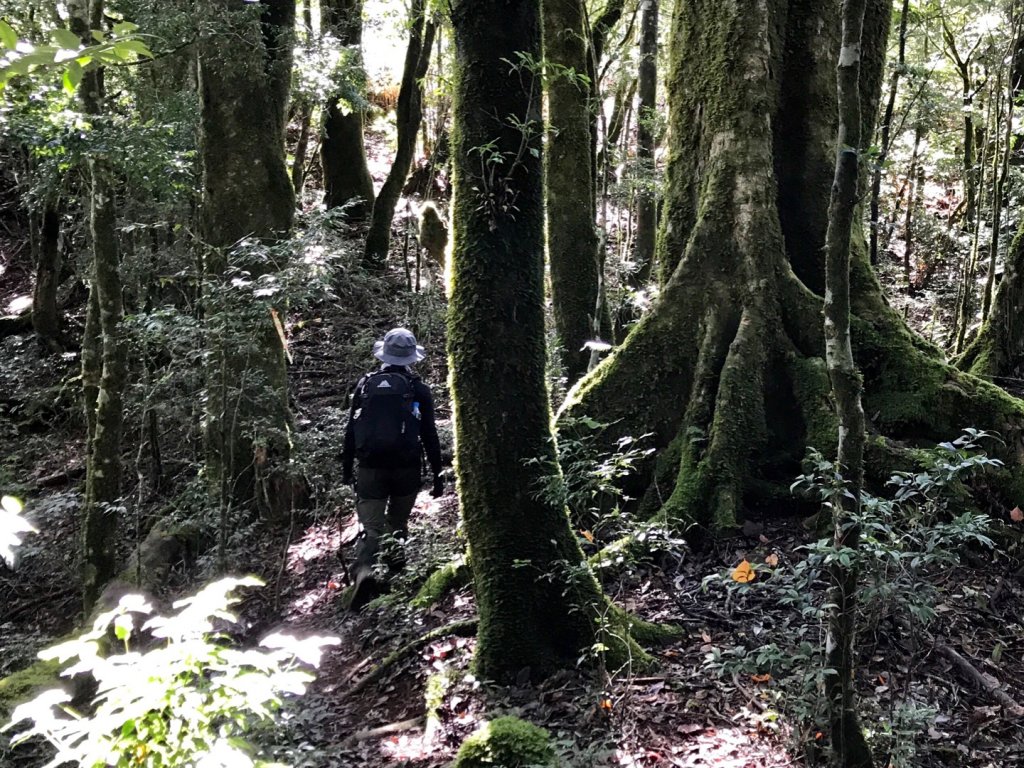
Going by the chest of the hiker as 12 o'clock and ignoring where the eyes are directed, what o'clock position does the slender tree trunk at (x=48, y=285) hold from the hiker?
The slender tree trunk is roughly at 11 o'clock from the hiker.

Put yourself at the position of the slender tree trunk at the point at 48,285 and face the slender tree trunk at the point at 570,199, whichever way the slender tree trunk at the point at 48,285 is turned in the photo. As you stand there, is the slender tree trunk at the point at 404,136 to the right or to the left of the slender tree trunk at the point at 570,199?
left

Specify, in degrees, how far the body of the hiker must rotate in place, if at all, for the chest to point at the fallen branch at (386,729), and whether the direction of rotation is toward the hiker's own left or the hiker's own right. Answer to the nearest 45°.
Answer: approximately 180°

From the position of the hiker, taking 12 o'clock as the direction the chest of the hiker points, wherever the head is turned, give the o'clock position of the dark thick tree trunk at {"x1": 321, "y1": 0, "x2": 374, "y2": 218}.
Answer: The dark thick tree trunk is roughly at 12 o'clock from the hiker.

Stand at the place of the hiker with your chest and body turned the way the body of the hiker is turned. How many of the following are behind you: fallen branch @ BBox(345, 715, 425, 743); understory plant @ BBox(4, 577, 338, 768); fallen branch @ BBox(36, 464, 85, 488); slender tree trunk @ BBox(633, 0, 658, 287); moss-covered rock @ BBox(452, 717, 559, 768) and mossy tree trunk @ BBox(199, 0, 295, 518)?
3

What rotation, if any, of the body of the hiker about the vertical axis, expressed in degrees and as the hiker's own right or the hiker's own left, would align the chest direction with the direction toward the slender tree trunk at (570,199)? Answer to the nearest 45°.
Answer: approximately 45° to the hiker's own right

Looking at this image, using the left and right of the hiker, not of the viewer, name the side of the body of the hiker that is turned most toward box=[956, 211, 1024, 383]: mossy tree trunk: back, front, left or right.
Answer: right

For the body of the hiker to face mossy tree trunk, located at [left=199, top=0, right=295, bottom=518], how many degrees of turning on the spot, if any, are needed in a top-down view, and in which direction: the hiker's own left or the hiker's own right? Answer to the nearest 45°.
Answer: approximately 45° to the hiker's own left

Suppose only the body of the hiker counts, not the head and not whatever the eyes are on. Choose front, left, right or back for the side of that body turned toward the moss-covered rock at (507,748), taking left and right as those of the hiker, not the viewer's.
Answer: back

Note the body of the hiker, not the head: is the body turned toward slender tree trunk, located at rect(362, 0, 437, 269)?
yes

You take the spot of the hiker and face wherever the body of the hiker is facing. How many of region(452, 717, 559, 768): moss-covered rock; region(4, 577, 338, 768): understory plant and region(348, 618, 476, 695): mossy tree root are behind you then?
3

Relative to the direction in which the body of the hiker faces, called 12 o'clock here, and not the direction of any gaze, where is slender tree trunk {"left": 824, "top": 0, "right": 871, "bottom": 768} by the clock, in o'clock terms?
The slender tree trunk is roughly at 5 o'clock from the hiker.

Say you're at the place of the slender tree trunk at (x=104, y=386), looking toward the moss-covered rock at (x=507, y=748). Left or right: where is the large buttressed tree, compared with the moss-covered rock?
left

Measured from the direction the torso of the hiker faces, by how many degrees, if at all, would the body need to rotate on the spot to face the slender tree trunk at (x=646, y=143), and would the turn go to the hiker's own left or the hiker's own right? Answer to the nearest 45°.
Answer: approximately 45° to the hiker's own right

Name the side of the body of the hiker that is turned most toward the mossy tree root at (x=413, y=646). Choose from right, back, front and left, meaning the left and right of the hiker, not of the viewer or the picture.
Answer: back

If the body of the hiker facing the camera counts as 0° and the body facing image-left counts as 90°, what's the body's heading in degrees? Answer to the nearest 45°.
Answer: approximately 180°

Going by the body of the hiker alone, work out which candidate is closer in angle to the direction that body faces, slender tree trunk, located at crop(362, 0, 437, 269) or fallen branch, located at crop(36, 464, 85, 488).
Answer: the slender tree trunk
